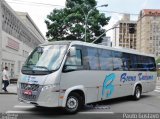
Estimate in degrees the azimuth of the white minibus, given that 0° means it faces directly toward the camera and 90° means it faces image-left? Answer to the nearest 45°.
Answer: approximately 45°

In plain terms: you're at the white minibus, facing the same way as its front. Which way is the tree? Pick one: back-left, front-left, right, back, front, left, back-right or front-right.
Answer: back-right
